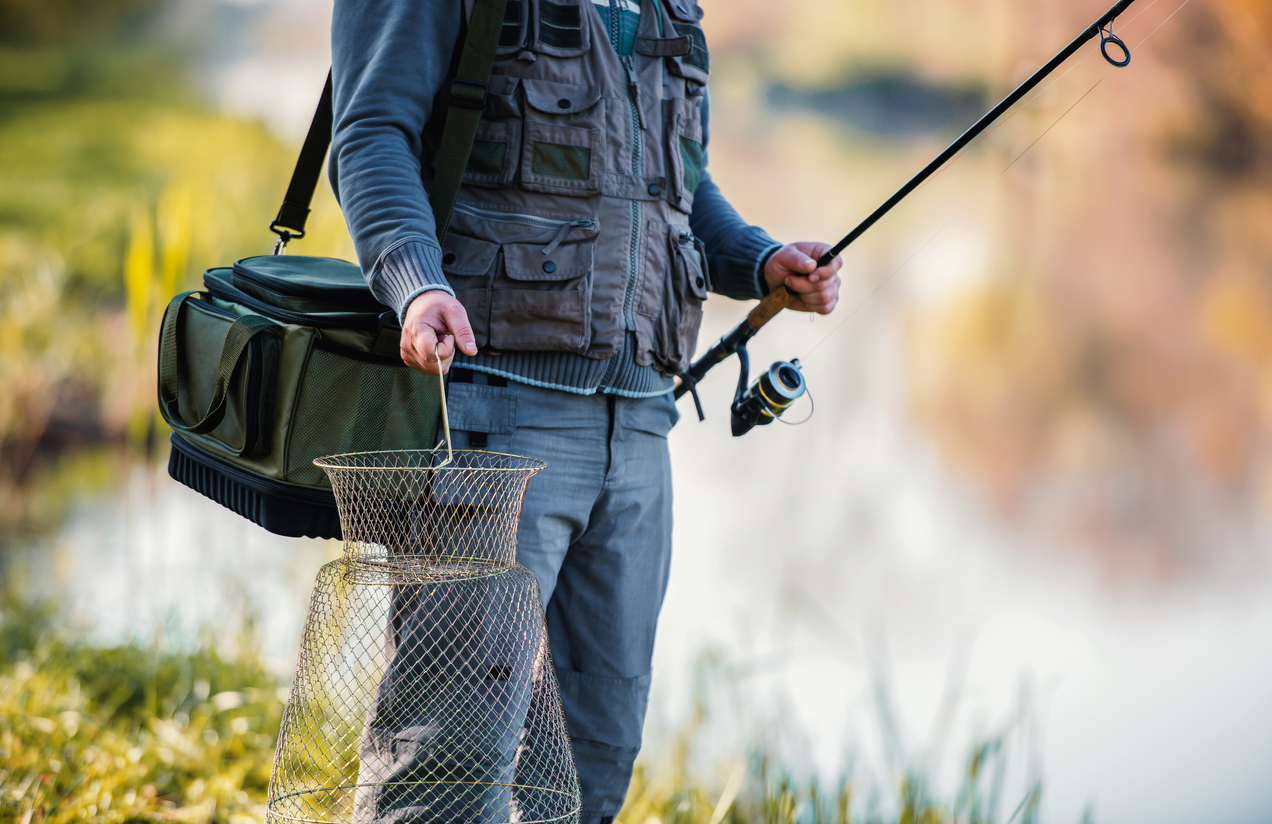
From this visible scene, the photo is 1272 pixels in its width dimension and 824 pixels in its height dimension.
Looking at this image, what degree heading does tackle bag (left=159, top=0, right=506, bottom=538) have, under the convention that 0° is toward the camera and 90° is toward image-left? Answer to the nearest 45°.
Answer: approximately 45°
